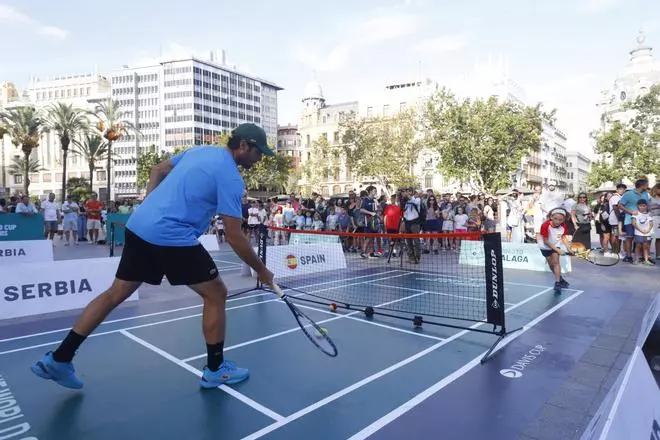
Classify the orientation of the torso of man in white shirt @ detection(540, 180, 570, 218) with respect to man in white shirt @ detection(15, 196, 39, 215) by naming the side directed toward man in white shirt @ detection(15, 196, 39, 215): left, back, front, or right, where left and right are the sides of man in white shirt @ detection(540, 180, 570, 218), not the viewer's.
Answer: right

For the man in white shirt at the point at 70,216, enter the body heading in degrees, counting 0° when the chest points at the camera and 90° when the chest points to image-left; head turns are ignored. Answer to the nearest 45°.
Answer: approximately 0°

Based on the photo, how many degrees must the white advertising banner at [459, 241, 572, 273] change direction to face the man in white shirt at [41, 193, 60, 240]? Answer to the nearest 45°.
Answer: approximately 90° to its right

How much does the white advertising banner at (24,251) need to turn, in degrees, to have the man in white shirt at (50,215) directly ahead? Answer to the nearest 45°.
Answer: approximately 135° to its left

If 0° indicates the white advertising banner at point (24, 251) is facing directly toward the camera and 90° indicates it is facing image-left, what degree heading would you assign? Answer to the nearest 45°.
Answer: approximately 315°

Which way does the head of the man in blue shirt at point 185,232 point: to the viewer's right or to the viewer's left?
to the viewer's right

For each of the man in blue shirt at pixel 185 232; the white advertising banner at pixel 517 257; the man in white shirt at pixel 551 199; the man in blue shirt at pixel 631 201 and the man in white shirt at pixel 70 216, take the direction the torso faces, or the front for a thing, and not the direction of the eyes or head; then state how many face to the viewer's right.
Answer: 2

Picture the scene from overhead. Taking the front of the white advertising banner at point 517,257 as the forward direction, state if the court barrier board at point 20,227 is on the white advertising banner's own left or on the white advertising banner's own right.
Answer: on the white advertising banner's own right

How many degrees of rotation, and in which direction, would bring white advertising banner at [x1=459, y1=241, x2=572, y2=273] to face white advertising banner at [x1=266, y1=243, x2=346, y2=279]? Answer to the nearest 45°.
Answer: approximately 45° to its right

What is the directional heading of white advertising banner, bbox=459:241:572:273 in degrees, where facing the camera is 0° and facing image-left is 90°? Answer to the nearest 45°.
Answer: approximately 0°

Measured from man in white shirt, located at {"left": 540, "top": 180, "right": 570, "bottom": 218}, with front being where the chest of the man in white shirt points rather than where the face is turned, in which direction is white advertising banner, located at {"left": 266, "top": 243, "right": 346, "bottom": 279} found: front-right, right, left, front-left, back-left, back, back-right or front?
front-right

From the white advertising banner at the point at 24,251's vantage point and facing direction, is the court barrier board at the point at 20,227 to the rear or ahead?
to the rear
